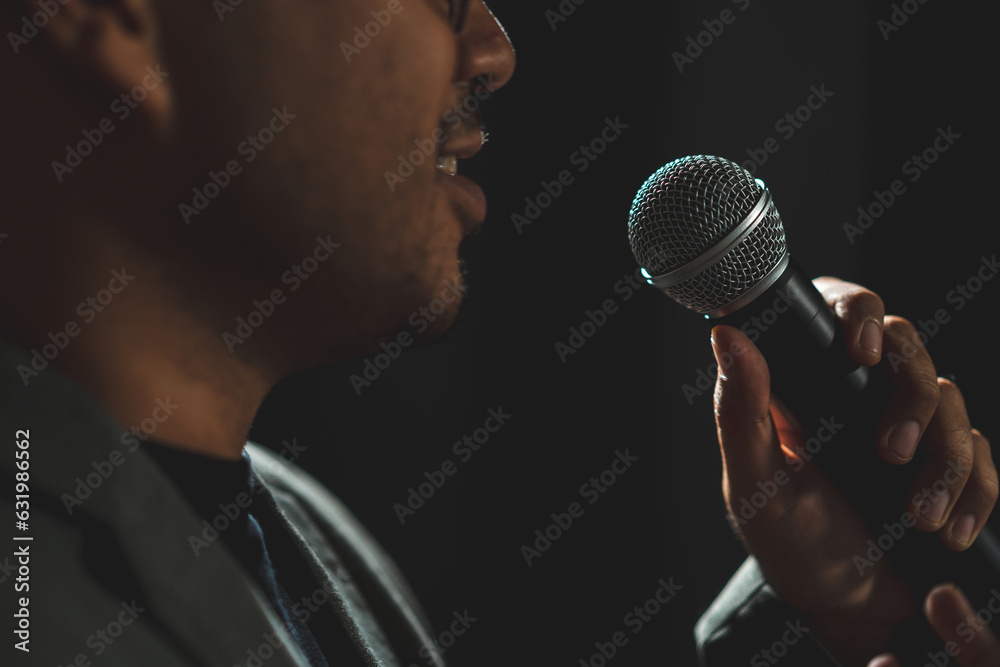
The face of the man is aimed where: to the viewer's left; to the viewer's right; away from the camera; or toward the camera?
to the viewer's right

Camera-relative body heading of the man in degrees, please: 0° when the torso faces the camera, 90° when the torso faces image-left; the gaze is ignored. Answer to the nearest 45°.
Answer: approximately 270°
